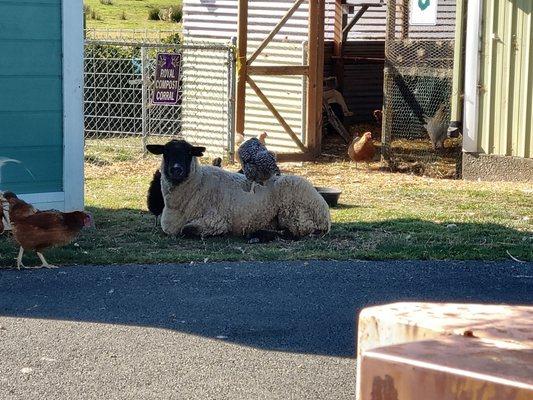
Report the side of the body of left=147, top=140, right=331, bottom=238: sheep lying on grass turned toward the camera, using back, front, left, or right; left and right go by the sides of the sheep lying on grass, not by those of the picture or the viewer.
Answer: left

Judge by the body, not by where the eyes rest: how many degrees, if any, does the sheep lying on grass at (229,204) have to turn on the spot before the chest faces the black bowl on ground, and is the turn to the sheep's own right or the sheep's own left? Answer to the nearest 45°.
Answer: approximately 135° to the sheep's own right

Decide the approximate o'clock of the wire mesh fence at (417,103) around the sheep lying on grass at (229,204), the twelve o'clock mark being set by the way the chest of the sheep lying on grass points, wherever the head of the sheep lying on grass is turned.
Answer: The wire mesh fence is roughly at 4 o'clock from the sheep lying on grass.

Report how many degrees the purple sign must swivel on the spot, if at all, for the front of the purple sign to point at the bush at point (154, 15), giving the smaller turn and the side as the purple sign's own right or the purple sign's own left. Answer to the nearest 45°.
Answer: approximately 180°

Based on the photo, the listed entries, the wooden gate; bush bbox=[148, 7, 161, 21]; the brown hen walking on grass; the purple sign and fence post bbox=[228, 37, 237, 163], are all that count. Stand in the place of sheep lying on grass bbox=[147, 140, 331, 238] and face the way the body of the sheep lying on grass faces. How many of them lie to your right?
4

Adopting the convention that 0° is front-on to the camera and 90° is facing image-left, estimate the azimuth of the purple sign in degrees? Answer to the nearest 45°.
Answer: approximately 0°

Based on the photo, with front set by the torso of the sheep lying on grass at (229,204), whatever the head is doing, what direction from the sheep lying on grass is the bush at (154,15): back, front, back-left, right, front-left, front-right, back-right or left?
right

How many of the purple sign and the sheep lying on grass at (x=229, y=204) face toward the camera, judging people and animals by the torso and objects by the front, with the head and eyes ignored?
1

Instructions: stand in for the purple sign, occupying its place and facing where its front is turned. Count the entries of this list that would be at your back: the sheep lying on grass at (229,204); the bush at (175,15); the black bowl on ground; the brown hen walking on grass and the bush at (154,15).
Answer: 2
